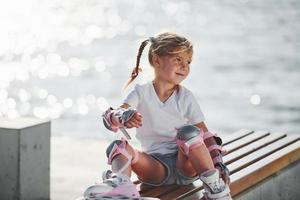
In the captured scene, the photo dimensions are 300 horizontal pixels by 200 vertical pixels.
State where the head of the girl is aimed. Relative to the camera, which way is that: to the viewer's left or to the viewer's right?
to the viewer's right

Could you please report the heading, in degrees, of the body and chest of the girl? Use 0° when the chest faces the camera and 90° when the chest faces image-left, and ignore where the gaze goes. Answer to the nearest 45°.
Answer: approximately 0°

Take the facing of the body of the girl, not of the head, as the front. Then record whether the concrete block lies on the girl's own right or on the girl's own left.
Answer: on the girl's own right
